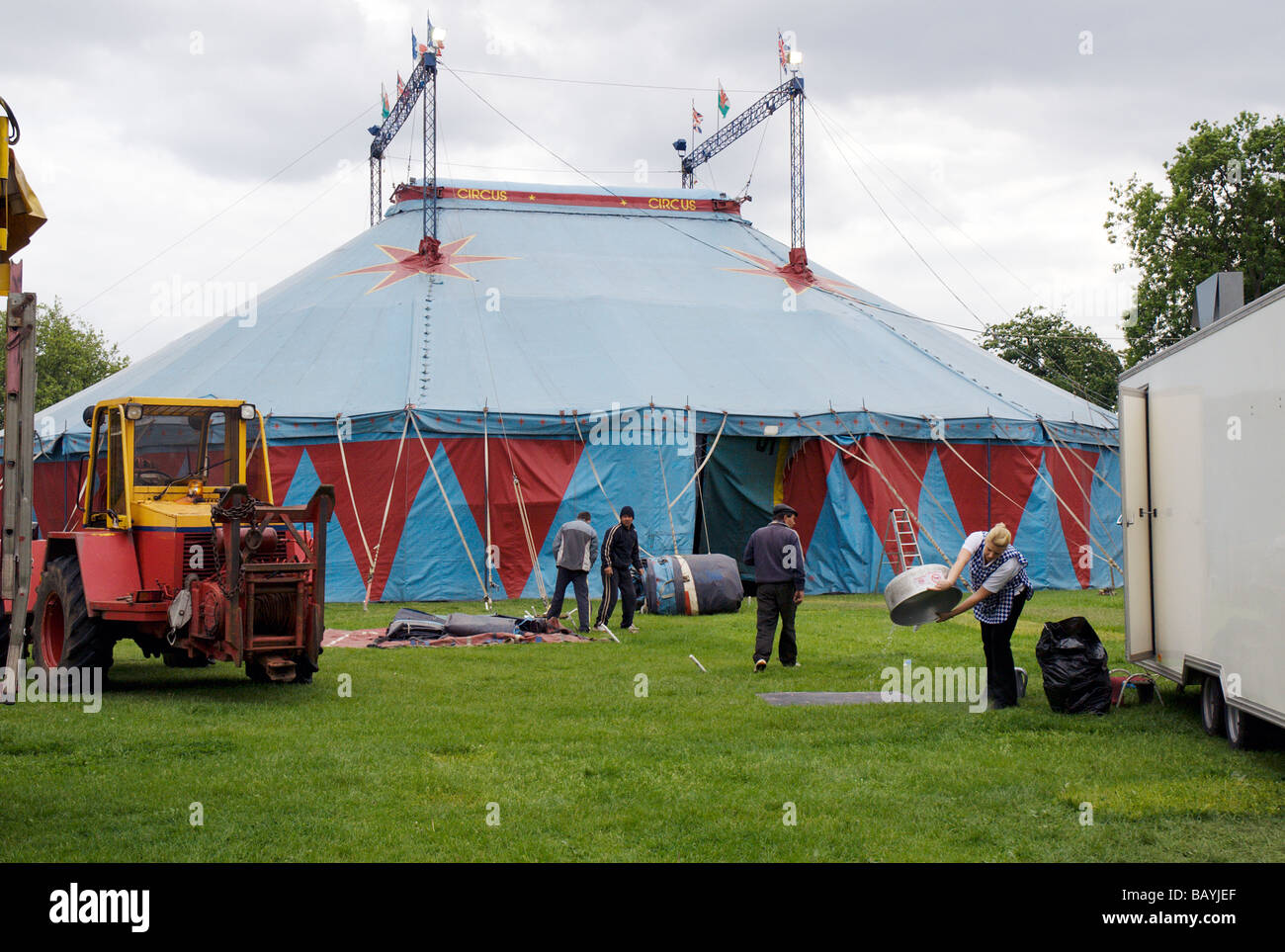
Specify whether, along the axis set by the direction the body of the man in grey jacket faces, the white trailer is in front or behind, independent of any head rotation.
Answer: behind

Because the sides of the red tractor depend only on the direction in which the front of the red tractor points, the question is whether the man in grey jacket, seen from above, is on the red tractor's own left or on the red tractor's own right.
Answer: on the red tractor's own left

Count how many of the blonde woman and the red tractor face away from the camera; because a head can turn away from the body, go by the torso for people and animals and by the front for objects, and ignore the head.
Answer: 0

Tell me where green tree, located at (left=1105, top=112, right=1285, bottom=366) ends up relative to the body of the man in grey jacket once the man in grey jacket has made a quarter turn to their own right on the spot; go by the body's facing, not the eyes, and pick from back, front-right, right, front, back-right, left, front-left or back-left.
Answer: front-left

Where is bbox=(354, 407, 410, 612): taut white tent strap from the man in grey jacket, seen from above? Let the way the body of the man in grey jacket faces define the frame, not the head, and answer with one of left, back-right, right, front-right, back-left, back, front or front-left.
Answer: front-left

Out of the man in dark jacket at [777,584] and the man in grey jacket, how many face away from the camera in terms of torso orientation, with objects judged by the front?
2

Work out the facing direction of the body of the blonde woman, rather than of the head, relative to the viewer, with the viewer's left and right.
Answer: facing the viewer and to the left of the viewer

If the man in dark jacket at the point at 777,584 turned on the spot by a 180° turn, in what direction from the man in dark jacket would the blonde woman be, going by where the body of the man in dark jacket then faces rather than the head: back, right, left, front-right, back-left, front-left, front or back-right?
front-left

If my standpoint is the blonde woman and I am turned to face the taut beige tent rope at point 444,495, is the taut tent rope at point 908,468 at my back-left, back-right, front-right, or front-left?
front-right

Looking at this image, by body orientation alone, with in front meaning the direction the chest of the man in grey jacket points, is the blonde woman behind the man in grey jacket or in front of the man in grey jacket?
behind

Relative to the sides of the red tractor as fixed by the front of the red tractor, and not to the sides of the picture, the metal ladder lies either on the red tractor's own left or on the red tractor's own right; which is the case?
on the red tractor's own left

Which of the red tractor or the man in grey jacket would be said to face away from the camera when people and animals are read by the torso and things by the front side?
the man in grey jacket

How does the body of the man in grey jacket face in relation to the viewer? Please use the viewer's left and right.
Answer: facing away from the viewer

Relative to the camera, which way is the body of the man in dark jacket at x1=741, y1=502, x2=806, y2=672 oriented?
away from the camera

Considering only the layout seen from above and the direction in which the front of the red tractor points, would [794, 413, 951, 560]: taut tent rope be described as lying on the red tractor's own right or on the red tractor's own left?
on the red tractor's own left

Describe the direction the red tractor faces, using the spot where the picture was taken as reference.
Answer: facing the viewer and to the right of the viewer
